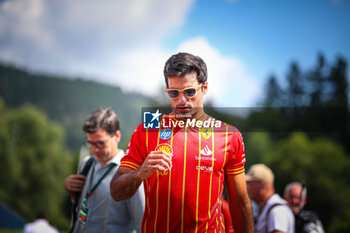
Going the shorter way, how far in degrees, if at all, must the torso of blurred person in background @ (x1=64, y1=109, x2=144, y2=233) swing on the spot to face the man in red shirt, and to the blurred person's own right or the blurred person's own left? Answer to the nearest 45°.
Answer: approximately 45° to the blurred person's own left

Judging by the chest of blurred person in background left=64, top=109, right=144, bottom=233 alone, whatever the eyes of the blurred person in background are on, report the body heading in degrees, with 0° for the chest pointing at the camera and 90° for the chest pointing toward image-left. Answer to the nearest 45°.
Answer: approximately 45°

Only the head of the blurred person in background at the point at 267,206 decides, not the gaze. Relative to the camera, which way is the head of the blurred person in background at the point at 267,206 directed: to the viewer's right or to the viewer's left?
to the viewer's left

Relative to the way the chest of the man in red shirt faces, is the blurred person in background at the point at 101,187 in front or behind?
behind

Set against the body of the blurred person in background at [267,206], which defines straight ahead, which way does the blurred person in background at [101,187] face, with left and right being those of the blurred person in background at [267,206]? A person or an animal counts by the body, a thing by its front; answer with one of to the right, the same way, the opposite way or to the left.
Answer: to the left

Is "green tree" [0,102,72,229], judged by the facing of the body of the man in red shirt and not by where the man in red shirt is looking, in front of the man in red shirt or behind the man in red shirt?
behind

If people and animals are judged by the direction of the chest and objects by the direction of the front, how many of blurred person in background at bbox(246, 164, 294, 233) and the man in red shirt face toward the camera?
1

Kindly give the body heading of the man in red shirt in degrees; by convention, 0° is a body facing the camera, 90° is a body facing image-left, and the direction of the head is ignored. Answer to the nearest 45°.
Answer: approximately 0°

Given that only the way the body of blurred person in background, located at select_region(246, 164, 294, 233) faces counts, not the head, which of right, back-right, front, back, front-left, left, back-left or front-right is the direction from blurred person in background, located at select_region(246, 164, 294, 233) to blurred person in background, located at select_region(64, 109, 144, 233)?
front-left

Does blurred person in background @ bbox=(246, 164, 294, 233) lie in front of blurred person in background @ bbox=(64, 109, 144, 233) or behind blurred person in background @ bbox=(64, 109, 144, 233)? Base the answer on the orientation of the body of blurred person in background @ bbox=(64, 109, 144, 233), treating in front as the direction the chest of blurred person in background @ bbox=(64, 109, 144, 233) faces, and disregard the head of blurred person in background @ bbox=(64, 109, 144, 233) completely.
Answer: behind
